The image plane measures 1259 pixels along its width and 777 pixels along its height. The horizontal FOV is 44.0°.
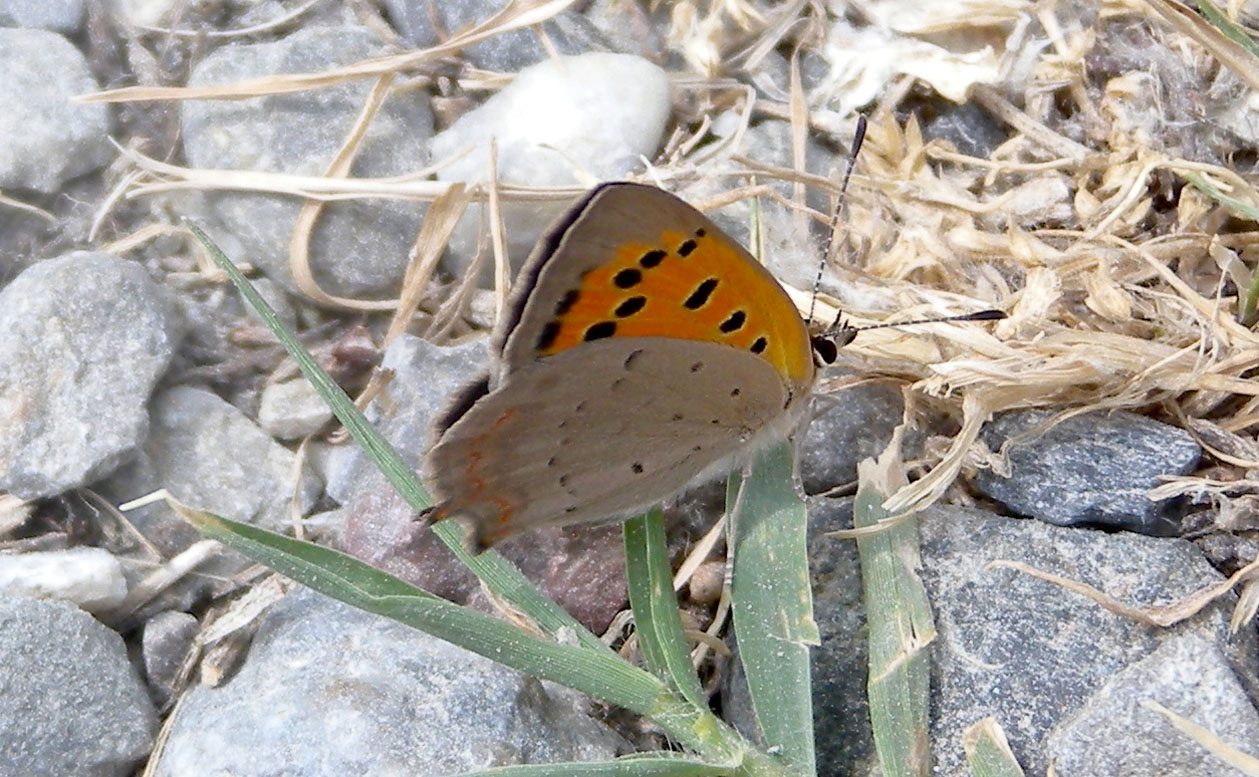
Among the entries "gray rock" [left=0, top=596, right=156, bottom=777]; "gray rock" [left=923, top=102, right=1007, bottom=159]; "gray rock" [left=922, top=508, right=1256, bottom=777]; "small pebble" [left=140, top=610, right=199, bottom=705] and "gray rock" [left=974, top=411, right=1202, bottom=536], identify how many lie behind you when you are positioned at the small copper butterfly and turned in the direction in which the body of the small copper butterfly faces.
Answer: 2

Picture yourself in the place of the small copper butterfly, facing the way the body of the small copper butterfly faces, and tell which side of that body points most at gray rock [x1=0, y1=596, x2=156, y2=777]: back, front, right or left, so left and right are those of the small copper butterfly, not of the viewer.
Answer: back

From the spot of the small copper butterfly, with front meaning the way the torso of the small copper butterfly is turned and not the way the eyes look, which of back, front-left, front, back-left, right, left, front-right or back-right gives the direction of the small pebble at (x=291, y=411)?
back-left

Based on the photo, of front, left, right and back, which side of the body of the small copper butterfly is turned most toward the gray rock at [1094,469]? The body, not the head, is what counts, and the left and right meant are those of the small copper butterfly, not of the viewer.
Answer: front

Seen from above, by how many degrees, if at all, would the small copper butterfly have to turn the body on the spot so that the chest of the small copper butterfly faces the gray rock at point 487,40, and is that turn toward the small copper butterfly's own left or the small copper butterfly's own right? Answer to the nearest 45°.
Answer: approximately 90° to the small copper butterfly's own left

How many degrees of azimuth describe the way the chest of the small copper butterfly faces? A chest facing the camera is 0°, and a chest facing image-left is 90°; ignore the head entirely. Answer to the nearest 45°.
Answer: approximately 270°

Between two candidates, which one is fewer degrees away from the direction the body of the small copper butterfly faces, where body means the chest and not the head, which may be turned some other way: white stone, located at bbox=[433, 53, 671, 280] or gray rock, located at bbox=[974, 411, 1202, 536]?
the gray rock

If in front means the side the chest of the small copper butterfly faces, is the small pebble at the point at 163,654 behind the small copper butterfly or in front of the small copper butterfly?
behind

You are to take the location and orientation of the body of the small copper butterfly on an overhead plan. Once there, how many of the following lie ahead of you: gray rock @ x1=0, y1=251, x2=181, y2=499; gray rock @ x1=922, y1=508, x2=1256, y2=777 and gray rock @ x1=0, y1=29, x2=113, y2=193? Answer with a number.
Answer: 1

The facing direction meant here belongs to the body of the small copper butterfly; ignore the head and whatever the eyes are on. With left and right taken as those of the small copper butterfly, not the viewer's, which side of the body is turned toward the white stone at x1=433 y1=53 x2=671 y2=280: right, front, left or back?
left

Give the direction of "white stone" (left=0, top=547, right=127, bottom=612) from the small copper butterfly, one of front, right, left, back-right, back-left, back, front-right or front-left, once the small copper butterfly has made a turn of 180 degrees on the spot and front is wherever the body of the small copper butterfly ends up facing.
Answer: front
